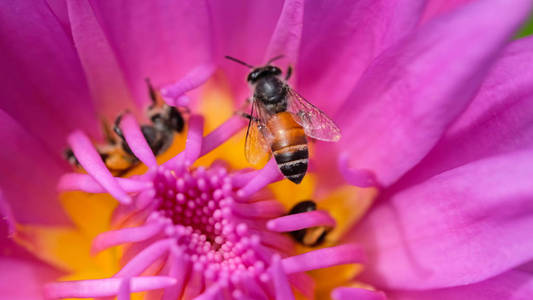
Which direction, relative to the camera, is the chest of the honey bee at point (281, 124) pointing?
away from the camera

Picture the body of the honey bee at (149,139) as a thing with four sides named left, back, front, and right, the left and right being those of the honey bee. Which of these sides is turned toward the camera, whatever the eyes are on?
right

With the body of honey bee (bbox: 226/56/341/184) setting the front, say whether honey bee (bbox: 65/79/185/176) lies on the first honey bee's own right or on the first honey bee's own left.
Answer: on the first honey bee's own left
